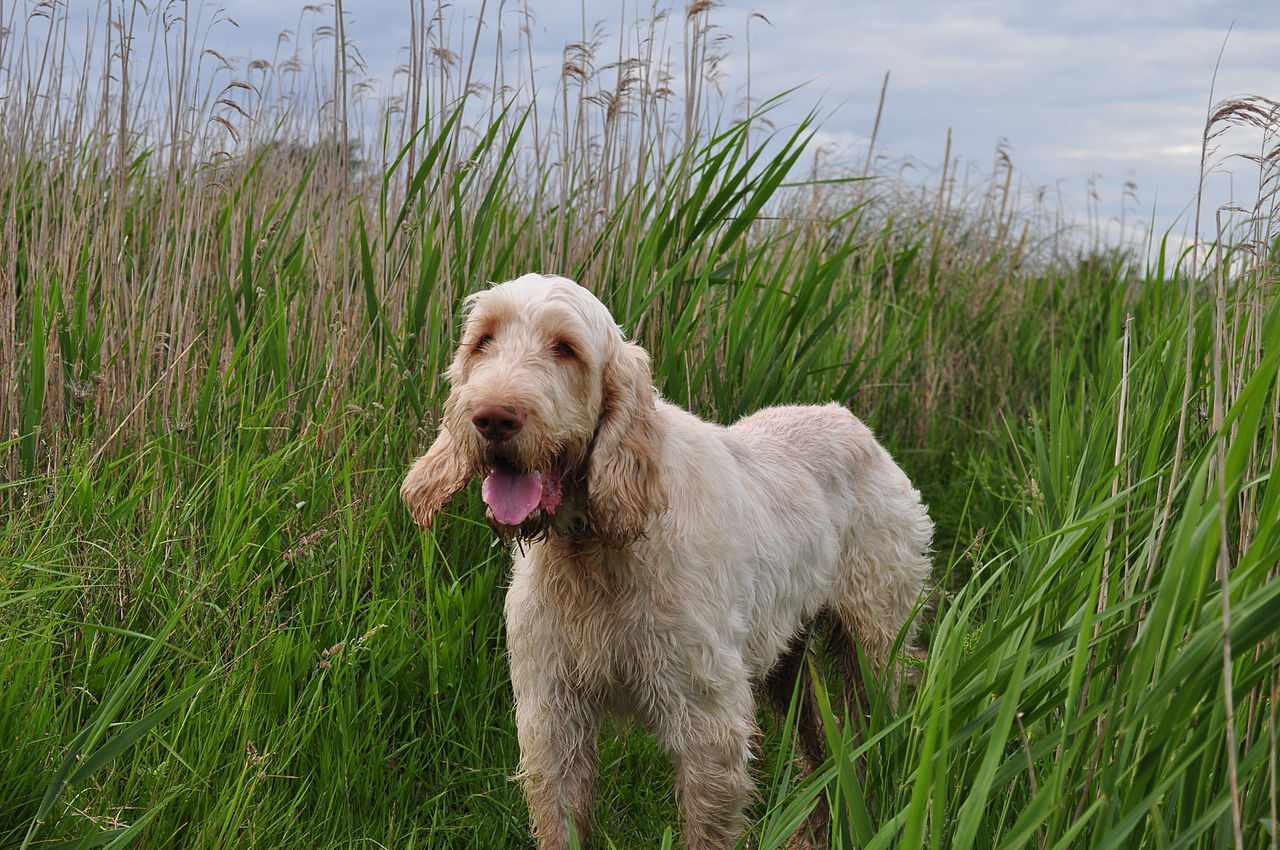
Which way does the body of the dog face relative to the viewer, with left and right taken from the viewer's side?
facing the viewer and to the left of the viewer
